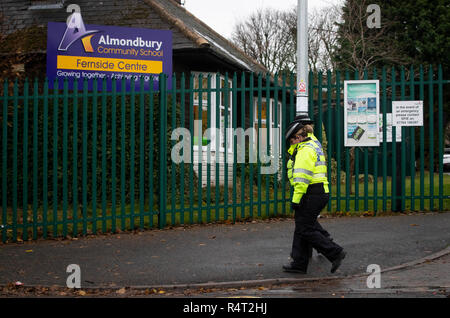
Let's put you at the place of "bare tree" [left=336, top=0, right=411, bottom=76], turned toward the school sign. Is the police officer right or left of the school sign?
left

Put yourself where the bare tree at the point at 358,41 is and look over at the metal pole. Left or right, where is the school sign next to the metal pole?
right

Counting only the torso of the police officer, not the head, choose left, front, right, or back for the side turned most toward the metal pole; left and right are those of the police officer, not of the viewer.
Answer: right

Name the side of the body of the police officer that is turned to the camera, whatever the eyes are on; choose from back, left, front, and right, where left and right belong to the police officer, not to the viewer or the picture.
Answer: left
